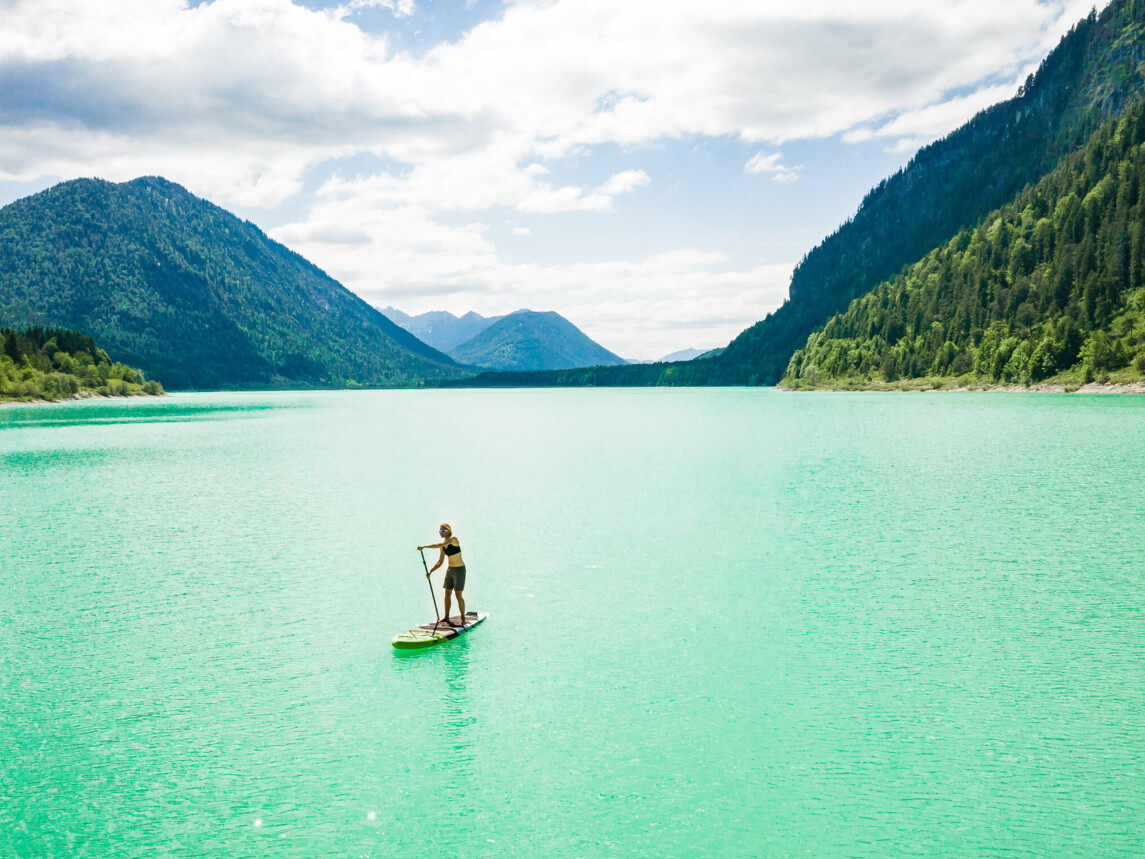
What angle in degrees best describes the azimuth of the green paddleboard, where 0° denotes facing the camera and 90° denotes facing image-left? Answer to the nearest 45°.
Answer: approximately 45°

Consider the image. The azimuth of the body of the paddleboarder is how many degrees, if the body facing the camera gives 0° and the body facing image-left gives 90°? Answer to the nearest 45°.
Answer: approximately 45°
